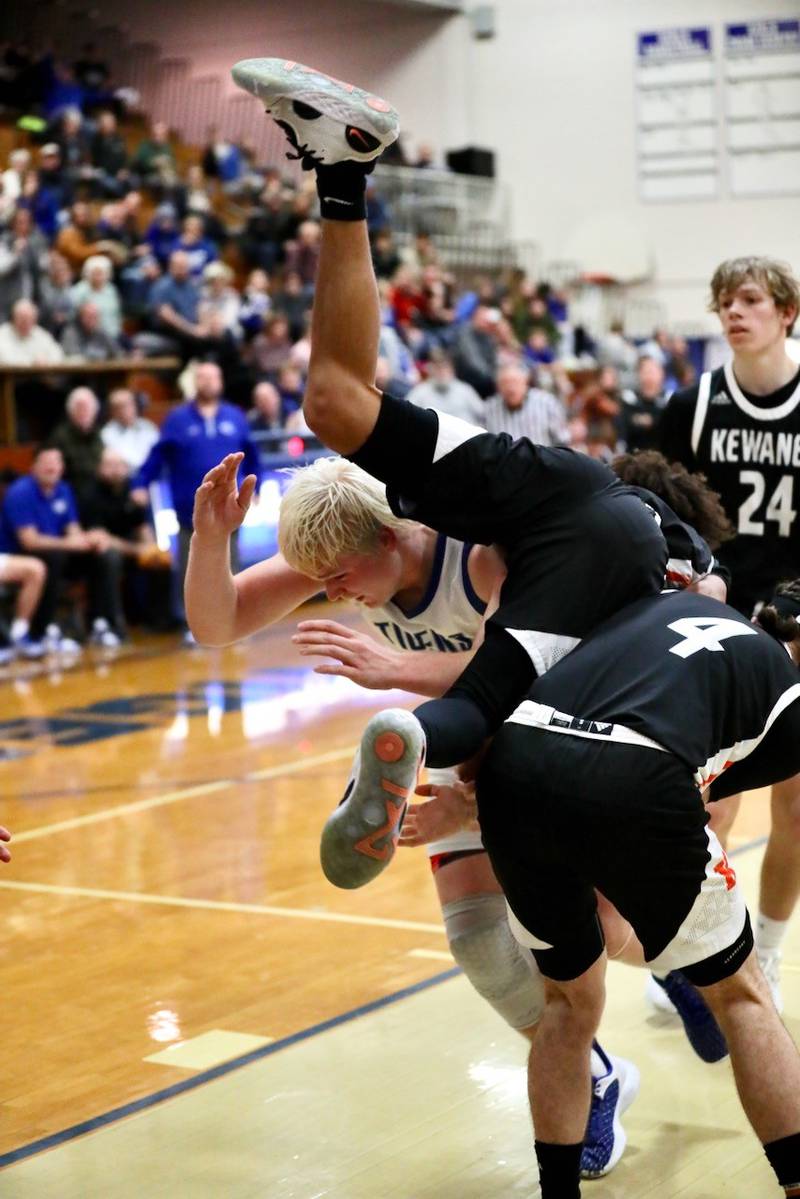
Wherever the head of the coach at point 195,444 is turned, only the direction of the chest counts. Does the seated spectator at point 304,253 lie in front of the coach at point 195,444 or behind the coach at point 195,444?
behind

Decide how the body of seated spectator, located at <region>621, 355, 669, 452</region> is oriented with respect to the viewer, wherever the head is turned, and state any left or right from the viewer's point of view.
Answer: facing the viewer

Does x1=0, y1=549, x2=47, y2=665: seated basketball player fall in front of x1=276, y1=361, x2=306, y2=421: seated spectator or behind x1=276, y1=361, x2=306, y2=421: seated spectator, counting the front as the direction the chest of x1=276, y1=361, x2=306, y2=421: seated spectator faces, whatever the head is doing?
in front

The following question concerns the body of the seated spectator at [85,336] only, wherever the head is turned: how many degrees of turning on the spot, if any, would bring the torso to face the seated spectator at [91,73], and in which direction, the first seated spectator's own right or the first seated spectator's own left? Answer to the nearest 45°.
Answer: approximately 135° to the first seated spectator's own left

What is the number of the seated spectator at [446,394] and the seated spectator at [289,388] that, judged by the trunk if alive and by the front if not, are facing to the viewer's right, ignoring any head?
0

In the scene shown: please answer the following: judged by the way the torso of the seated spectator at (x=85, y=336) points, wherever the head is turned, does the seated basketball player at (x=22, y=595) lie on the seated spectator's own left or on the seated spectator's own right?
on the seated spectator's own right

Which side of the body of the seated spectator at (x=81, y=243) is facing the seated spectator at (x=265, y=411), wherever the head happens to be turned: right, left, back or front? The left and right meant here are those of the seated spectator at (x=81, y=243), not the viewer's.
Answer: front

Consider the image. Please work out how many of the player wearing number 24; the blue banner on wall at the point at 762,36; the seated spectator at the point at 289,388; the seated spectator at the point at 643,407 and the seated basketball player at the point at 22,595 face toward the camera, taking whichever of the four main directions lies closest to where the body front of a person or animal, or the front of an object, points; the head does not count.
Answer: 4

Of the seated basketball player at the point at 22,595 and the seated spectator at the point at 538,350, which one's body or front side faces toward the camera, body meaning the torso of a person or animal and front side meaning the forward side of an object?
the seated spectator at the point at 538,350

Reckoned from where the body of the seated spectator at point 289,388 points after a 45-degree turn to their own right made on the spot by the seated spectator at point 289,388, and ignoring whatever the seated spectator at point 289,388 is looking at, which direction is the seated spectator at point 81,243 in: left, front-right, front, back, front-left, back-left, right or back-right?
right

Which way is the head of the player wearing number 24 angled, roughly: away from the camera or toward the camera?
toward the camera

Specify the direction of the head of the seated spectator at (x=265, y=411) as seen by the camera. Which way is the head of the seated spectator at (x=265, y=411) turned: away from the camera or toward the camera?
toward the camera

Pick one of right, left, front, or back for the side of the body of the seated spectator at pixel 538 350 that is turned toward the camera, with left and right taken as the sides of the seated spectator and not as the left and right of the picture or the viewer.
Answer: front

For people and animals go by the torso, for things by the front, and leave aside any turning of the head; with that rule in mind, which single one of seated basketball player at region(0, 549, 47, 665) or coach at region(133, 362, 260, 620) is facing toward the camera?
coach at region(133, 362, 260, 620)

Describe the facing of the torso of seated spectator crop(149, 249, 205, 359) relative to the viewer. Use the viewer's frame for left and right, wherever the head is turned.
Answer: facing the viewer and to the right of the viewer

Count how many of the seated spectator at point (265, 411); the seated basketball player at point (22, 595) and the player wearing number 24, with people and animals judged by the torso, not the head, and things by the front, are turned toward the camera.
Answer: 2

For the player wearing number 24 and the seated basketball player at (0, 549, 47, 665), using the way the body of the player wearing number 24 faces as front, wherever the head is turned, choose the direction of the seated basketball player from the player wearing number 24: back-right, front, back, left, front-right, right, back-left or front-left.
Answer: back-right
